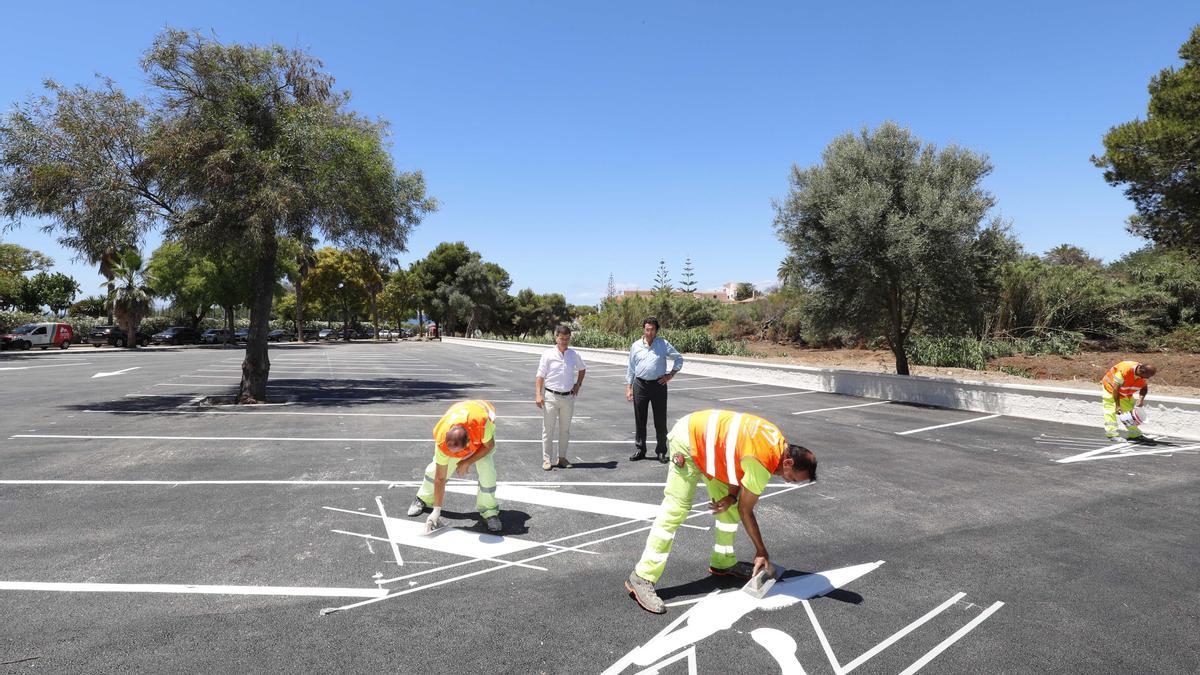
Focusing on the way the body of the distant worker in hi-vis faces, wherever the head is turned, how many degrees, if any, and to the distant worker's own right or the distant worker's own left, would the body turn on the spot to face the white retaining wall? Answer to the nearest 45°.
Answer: approximately 180°

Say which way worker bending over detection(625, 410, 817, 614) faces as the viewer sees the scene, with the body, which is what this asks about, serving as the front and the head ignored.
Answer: to the viewer's right

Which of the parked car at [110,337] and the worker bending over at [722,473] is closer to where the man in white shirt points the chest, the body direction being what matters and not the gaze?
the worker bending over

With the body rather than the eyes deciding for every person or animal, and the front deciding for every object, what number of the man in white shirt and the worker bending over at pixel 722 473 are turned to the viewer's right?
1

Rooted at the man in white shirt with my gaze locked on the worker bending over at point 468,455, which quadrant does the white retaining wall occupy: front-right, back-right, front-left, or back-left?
back-left

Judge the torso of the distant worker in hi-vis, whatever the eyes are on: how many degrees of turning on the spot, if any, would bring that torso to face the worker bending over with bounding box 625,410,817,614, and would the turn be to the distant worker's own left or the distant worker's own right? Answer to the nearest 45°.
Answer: approximately 45° to the distant worker's own right

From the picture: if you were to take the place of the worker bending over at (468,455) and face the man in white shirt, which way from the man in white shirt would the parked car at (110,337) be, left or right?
left

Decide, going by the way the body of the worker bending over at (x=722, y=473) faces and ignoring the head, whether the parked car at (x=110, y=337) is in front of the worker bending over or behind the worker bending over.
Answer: behind

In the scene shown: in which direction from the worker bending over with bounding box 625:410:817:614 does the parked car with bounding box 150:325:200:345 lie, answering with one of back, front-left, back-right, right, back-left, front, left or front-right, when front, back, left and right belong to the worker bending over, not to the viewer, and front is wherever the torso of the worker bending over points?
back-left

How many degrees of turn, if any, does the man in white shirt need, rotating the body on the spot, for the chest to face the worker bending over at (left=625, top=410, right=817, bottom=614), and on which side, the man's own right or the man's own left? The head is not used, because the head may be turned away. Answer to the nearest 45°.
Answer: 0° — they already face them

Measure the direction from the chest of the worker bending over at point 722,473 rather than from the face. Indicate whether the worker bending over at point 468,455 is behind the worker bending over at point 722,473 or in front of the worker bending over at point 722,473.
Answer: behind

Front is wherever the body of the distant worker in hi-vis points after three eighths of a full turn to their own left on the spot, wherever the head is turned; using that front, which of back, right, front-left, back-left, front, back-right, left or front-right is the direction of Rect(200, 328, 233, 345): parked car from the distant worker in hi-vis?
left

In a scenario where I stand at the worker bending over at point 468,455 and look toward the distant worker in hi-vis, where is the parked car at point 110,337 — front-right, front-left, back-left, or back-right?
back-left
